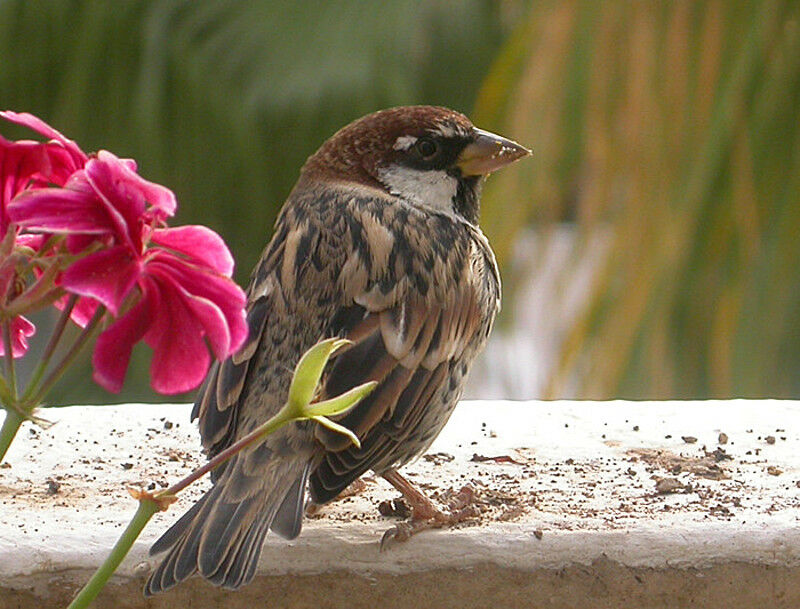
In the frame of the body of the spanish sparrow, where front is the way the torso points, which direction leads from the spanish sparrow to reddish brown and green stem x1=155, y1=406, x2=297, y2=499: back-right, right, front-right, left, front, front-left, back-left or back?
back-right

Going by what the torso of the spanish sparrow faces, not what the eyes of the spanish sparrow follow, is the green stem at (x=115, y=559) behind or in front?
behind

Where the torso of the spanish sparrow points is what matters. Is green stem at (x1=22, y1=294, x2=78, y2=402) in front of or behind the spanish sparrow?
behind

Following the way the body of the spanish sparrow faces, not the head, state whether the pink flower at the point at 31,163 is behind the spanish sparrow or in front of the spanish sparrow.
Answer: behind

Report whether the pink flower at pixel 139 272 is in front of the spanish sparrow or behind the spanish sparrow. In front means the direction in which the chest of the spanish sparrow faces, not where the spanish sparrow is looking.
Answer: behind

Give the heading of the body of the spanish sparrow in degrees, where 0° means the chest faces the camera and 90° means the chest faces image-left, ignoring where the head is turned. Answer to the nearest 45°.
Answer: approximately 225°

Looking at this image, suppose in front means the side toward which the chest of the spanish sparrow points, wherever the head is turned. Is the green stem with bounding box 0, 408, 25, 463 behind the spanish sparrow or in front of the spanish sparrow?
behind
